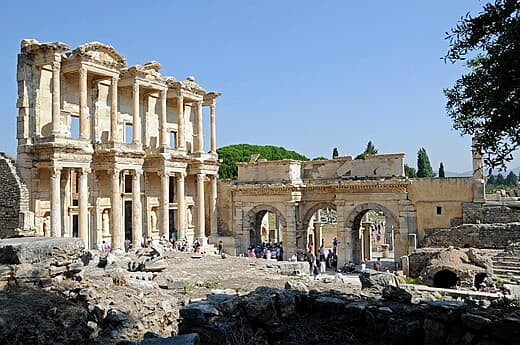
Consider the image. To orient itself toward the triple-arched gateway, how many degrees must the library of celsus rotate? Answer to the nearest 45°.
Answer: approximately 45° to its left

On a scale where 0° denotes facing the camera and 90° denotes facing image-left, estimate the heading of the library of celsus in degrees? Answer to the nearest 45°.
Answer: approximately 315°

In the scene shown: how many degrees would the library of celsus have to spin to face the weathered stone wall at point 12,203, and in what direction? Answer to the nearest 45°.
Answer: approximately 90° to its right

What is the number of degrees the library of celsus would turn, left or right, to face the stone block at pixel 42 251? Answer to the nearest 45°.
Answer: approximately 45° to its right

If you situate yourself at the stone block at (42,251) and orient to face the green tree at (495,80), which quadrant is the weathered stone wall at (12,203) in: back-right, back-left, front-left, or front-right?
back-left
